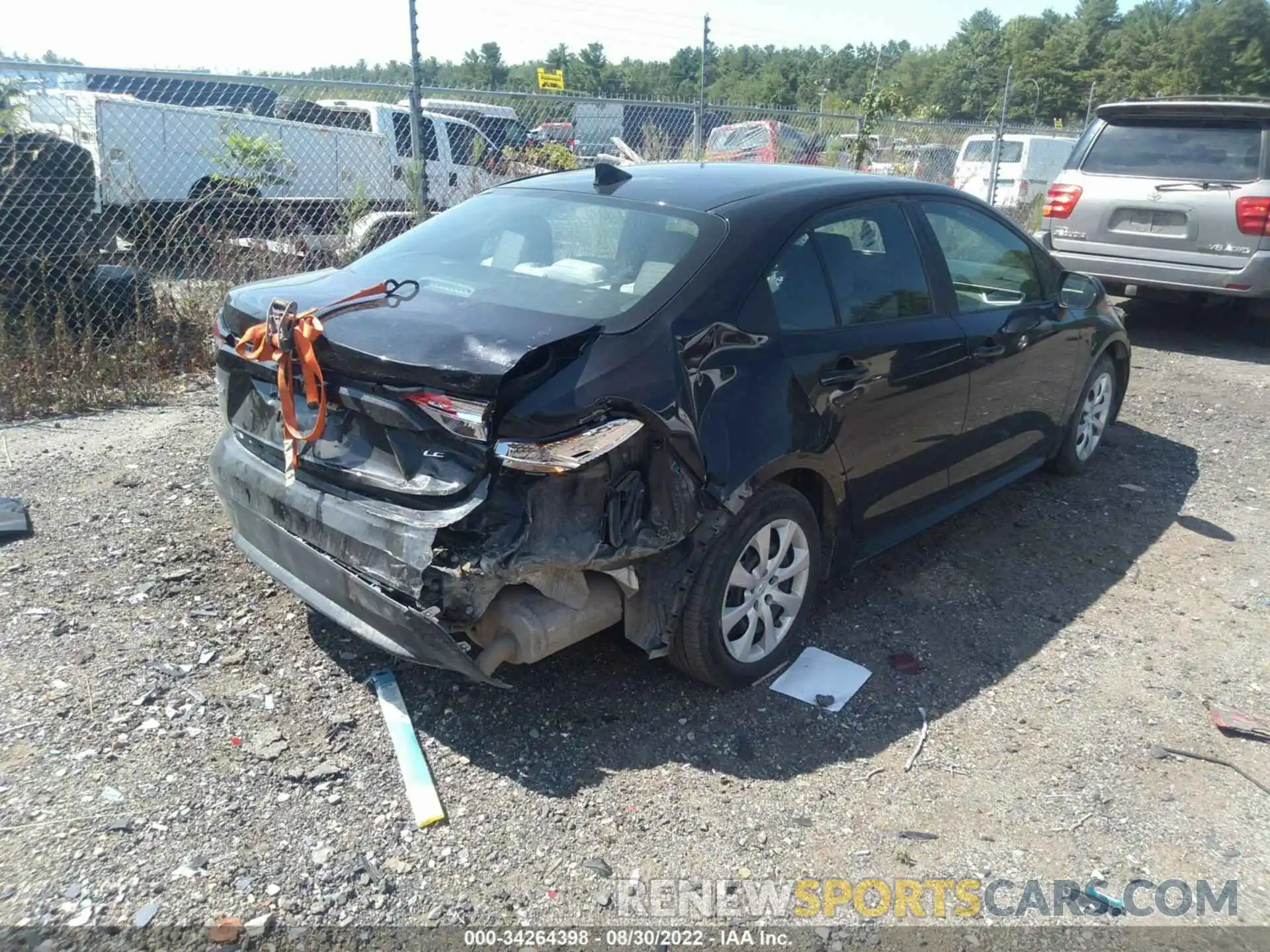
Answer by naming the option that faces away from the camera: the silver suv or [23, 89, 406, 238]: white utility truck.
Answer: the silver suv

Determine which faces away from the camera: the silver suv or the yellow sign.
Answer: the silver suv

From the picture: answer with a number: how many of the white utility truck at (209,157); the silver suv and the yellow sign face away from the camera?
1

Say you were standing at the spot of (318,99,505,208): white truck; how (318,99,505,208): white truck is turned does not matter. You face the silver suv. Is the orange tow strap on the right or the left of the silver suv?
right

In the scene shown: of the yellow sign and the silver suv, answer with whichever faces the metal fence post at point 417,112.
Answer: the yellow sign

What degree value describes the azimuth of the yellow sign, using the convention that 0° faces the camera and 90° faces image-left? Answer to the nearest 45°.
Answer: approximately 0°

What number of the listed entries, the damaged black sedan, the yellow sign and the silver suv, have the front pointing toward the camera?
1

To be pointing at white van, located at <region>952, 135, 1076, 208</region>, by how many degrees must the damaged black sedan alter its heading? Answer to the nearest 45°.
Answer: approximately 45° to its left

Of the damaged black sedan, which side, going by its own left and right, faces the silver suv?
front

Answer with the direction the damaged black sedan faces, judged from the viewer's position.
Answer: facing away from the viewer and to the right of the viewer

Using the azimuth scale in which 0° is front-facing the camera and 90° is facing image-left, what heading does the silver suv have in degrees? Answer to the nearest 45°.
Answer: approximately 180°
